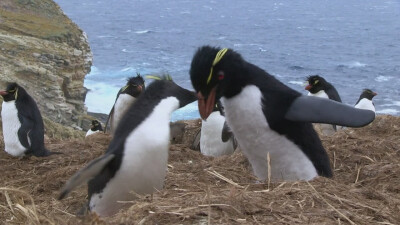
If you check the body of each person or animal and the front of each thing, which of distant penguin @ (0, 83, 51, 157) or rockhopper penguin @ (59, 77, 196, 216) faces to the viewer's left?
the distant penguin

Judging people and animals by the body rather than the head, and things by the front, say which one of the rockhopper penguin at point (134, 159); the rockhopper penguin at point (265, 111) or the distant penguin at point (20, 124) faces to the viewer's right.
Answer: the rockhopper penguin at point (134, 159)

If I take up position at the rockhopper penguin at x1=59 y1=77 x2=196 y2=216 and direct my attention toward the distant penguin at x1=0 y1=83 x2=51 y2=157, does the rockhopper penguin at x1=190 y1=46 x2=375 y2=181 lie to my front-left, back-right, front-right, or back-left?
back-right

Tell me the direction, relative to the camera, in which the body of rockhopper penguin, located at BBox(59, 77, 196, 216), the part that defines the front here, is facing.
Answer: to the viewer's right

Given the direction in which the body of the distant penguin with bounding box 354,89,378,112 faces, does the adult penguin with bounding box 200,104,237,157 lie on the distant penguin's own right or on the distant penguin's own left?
on the distant penguin's own right

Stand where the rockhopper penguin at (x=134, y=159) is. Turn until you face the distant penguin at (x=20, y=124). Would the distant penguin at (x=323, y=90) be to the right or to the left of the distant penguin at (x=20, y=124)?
right

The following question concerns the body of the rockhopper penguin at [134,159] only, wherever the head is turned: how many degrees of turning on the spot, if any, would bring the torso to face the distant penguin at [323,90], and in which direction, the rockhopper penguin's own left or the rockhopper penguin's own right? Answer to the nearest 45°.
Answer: approximately 45° to the rockhopper penguin's own left

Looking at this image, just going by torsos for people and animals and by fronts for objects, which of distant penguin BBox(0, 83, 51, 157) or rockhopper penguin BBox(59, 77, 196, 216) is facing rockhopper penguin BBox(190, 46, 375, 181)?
rockhopper penguin BBox(59, 77, 196, 216)

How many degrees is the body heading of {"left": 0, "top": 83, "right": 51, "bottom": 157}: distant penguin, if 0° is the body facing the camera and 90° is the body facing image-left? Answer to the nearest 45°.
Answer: approximately 90°
